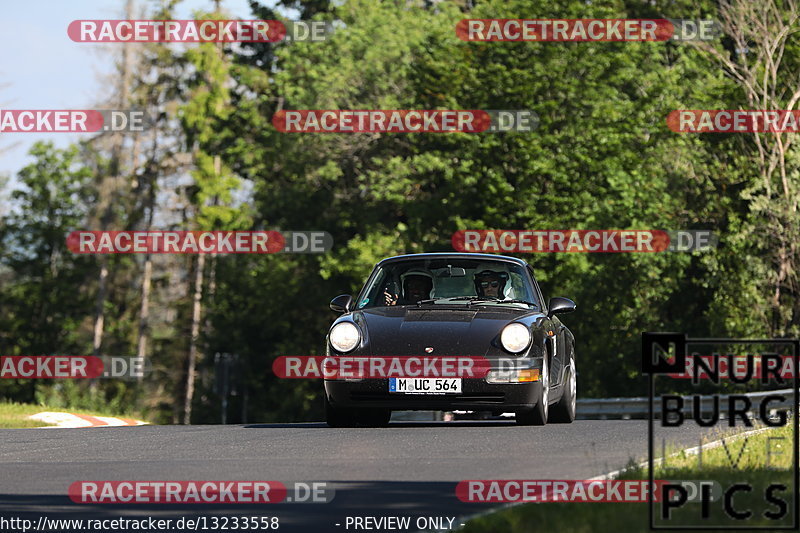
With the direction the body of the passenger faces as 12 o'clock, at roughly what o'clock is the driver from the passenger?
The driver is roughly at 9 o'clock from the passenger.

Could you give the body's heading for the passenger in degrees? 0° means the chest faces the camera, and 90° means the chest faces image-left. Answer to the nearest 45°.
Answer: approximately 0°

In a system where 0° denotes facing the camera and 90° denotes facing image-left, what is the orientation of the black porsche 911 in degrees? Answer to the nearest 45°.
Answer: approximately 0°

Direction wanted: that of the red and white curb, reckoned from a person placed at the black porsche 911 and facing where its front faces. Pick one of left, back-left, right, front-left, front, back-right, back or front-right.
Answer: back-right

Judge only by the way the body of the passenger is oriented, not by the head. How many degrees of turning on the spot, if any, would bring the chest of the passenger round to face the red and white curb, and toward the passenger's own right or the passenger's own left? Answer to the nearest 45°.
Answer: approximately 135° to the passenger's own right
